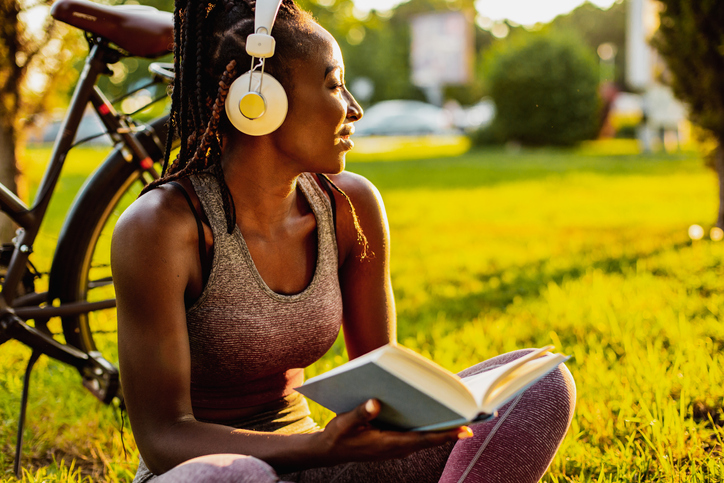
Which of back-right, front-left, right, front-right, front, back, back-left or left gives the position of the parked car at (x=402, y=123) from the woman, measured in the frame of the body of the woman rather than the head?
back-left

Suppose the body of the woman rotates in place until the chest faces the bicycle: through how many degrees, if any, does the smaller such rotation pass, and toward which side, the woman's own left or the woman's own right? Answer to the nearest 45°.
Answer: approximately 180°

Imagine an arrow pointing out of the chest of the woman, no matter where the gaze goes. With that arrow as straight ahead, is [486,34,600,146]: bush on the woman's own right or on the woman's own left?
on the woman's own left

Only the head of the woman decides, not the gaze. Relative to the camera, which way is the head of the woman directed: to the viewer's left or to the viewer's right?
to the viewer's right

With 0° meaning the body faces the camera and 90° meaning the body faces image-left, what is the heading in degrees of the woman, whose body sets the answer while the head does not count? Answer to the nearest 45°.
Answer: approximately 315°
